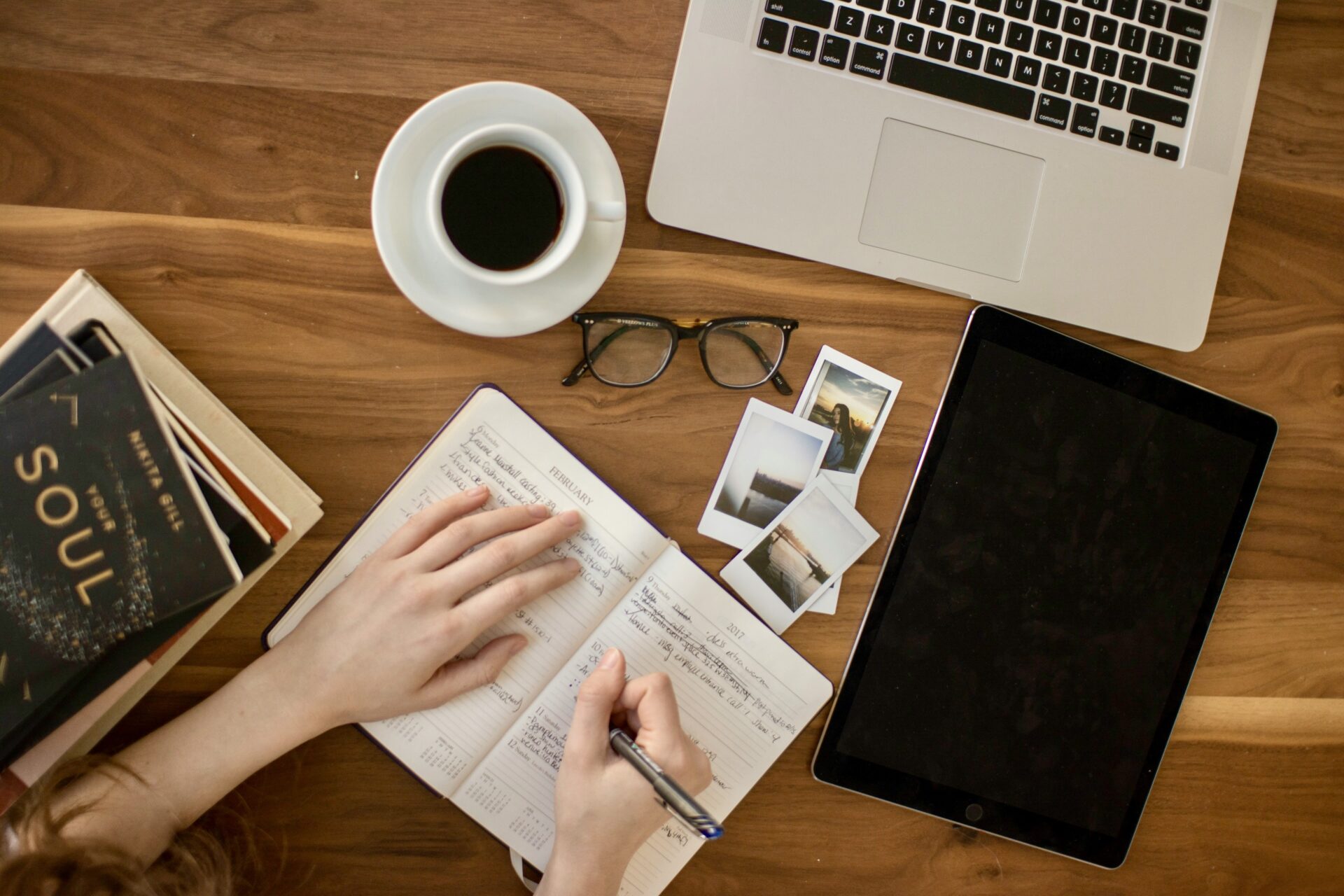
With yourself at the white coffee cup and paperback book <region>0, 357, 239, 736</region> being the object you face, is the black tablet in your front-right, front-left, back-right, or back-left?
back-left

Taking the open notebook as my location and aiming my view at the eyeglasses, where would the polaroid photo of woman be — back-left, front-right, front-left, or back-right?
front-right

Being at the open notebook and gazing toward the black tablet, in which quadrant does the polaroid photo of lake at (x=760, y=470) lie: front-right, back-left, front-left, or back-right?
front-left

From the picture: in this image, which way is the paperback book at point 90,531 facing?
toward the camera

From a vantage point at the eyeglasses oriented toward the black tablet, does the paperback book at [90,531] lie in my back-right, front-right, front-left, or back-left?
back-right

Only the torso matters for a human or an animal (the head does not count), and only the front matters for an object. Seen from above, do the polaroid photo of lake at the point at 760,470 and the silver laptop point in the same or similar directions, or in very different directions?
same or similar directions

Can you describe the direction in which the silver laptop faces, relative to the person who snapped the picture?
facing the viewer
